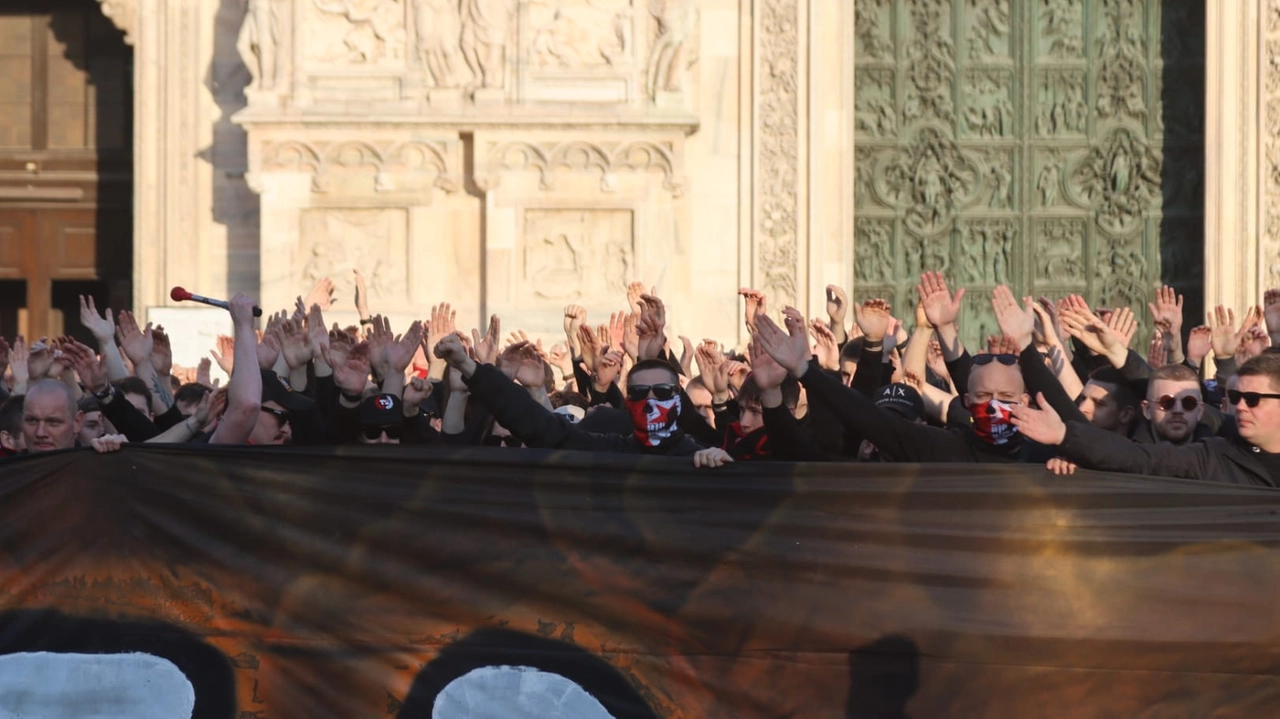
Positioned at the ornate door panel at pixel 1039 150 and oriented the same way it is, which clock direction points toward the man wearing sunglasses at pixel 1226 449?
The man wearing sunglasses is roughly at 12 o'clock from the ornate door panel.

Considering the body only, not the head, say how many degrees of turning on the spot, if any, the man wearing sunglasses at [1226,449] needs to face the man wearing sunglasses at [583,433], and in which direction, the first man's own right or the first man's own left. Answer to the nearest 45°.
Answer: approximately 45° to the first man's own right

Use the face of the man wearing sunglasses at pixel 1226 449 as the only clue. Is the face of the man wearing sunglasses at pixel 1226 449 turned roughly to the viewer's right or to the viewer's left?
to the viewer's left

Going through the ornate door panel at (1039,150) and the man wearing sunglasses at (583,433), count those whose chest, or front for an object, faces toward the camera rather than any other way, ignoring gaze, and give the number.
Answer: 2

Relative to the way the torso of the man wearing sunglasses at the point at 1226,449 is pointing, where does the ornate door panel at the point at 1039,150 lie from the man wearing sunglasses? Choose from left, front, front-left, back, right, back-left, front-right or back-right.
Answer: back-right

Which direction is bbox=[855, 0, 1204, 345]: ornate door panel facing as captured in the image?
toward the camera

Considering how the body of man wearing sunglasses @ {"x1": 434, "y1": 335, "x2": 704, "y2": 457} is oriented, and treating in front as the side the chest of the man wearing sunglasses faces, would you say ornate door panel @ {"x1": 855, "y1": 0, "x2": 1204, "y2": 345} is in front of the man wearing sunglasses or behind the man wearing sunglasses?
behind

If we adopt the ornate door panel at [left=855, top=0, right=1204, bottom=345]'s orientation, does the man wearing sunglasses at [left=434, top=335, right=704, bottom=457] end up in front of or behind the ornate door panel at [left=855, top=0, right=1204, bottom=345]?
in front

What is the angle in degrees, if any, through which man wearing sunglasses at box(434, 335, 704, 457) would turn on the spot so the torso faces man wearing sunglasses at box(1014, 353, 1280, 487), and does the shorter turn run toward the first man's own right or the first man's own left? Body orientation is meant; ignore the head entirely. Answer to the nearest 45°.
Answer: approximately 45° to the first man's own left

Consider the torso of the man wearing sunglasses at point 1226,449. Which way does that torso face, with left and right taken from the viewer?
facing the viewer and to the left of the viewer

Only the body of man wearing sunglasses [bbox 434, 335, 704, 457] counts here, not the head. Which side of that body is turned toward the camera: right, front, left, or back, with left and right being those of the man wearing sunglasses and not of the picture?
front
